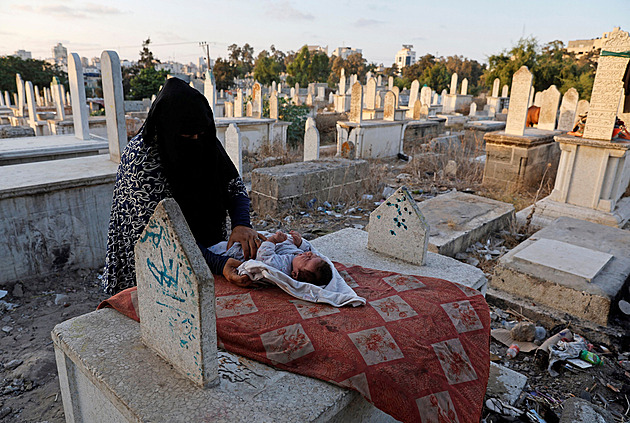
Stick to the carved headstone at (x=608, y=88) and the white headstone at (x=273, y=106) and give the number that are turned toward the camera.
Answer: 2

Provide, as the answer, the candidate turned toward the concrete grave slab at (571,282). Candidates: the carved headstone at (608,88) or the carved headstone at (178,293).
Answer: the carved headstone at (608,88)

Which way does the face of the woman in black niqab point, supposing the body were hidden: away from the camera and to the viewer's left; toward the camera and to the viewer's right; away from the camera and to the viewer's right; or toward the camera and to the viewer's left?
toward the camera and to the viewer's right

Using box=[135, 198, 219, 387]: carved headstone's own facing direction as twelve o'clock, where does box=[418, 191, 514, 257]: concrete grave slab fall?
The concrete grave slab is roughly at 6 o'clock from the carved headstone.

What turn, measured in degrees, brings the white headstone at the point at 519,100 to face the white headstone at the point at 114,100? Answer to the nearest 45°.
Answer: approximately 45° to its right

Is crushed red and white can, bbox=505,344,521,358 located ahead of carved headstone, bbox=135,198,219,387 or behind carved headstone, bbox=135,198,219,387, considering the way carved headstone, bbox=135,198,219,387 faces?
behind

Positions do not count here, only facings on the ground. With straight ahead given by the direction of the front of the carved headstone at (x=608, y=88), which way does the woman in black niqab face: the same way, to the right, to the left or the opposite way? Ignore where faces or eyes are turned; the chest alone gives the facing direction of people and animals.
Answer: to the left

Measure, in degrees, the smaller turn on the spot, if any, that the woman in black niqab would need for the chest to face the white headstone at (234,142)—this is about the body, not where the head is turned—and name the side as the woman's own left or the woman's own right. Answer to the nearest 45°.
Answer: approximately 135° to the woman's own left

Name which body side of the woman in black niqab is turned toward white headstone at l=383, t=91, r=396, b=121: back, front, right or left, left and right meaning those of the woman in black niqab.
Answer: left

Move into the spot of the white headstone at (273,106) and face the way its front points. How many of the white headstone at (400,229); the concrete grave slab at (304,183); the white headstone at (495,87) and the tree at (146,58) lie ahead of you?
2
